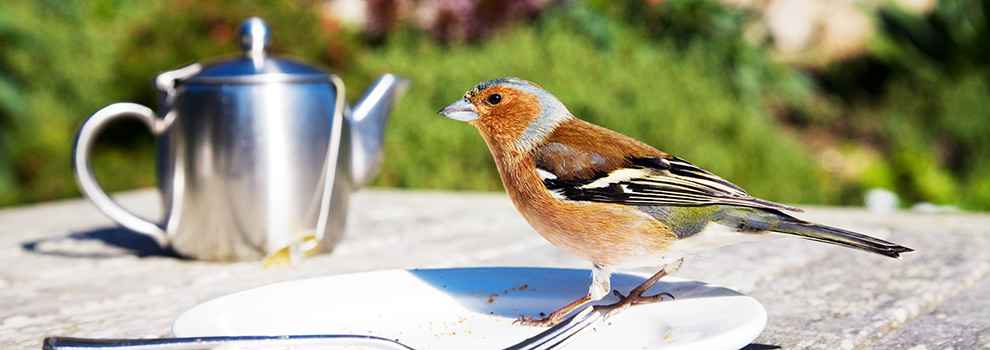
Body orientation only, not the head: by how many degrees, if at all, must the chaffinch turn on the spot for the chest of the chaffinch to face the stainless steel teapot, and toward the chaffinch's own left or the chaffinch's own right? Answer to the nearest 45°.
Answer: approximately 45° to the chaffinch's own right

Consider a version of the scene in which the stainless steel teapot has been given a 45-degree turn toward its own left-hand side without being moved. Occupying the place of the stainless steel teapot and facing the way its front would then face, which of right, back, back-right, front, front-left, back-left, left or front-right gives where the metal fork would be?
back-right

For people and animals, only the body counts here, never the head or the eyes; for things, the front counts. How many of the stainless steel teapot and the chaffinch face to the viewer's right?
1

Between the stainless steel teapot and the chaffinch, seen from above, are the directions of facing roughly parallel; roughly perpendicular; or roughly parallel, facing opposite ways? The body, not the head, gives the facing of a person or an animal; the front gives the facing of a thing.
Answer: roughly parallel, facing opposite ways

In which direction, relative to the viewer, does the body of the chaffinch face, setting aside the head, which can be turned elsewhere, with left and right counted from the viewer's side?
facing to the left of the viewer

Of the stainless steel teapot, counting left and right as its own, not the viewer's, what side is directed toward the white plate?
right

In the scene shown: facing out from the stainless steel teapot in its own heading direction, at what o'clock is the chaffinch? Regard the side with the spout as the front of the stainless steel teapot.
The chaffinch is roughly at 2 o'clock from the stainless steel teapot.

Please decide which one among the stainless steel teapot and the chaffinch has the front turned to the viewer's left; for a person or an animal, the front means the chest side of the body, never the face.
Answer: the chaffinch

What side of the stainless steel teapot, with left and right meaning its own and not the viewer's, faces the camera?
right
